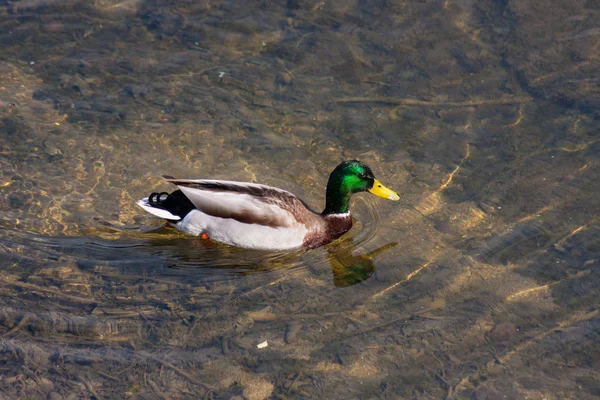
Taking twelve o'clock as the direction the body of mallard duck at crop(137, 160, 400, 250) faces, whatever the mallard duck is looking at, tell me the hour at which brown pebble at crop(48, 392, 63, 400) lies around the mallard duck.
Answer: The brown pebble is roughly at 4 o'clock from the mallard duck.

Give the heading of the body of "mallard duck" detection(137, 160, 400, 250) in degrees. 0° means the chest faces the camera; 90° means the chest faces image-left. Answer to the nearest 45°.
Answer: approximately 270°

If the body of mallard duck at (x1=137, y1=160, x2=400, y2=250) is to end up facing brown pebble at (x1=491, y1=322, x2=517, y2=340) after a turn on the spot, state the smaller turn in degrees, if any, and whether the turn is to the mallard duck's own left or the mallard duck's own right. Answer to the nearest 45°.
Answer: approximately 45° to the mallard duck's own right
